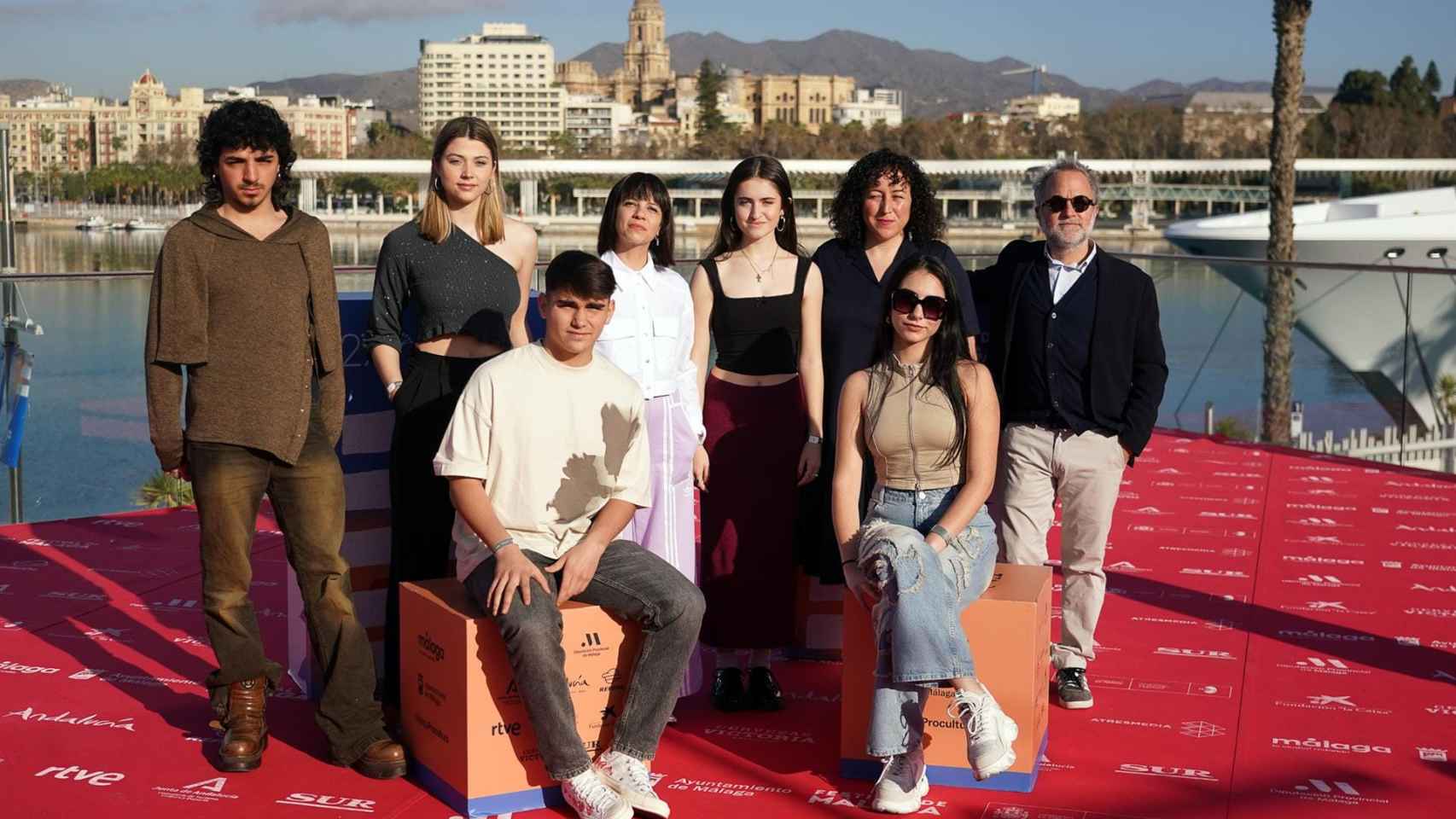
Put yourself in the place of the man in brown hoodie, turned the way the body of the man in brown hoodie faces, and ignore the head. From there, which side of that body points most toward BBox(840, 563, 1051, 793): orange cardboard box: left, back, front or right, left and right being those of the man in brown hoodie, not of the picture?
left

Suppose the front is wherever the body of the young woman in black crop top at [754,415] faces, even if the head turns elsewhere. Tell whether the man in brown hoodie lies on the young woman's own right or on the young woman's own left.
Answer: on the young woman's own right

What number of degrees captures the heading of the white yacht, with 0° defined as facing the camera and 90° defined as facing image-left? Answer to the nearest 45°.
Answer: approximately 90°

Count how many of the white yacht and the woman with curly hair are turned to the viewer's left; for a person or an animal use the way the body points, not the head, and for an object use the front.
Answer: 1

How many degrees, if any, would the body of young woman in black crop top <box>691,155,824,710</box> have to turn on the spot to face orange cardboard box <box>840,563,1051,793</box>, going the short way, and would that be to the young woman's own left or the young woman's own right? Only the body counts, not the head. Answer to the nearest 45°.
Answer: approximately 45° to the young woman's own left

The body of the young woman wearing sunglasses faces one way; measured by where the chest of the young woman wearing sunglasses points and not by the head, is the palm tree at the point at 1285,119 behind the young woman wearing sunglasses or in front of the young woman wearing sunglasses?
behind

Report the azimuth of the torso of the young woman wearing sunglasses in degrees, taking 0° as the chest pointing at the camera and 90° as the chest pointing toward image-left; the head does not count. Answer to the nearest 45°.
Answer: approximately 0°
